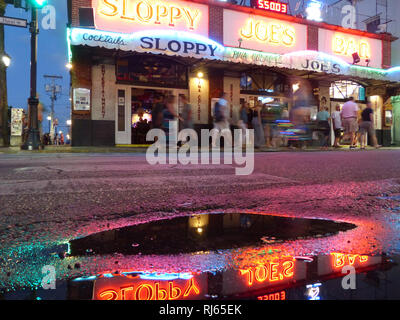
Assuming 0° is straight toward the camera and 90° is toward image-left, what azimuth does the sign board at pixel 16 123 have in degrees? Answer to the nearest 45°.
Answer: approximately 0°

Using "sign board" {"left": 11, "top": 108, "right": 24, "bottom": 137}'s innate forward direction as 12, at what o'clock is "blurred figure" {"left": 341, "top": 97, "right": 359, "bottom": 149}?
The blurred figure is roughly at 10 o'clock from the sign board.
